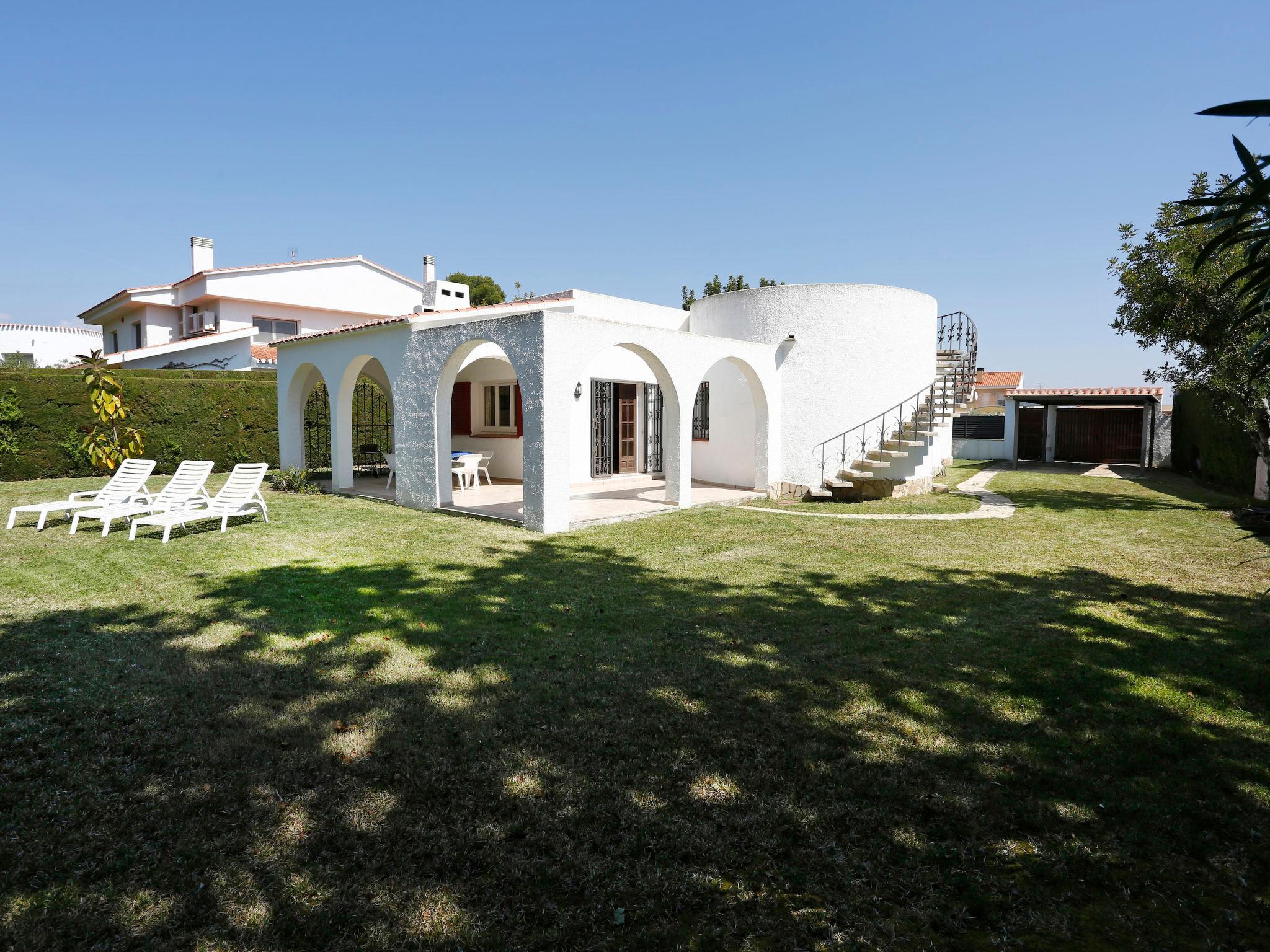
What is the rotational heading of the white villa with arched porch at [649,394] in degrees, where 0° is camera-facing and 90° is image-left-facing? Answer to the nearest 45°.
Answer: approximately 315°

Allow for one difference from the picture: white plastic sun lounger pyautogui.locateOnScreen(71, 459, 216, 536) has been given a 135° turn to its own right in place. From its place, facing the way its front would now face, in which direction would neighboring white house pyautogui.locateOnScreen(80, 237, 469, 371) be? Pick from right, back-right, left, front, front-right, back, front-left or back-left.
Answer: front

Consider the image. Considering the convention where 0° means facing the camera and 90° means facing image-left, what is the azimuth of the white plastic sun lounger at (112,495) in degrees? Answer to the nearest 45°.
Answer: approximately 45°

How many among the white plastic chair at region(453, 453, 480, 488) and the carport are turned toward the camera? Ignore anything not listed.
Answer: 1

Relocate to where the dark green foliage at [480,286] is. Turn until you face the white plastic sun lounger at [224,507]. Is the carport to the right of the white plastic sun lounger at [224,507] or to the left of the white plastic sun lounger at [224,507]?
left

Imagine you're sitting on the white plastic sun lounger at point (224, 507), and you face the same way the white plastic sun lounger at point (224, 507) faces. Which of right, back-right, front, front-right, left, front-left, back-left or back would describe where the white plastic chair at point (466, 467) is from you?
back

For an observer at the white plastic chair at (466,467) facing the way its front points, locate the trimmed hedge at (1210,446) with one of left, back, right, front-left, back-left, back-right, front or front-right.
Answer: back-right

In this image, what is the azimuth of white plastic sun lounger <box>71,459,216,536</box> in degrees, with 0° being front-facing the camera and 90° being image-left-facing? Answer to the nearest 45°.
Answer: approximately 45°

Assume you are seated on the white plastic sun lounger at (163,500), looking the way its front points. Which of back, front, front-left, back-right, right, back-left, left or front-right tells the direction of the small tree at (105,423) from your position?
back-right

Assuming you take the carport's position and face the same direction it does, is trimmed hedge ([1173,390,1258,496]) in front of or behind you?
in front

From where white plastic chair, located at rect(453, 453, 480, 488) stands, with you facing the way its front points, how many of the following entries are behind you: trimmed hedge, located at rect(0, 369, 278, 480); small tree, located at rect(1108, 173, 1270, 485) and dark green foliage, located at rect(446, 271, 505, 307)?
1

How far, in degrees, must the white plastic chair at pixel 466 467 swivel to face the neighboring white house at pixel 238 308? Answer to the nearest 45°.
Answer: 0° — it already faces it
